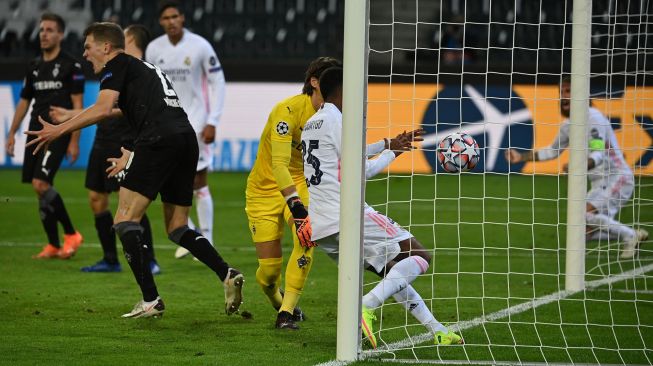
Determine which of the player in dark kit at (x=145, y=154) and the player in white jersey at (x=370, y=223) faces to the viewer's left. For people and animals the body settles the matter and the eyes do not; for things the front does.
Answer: the player in dark kit

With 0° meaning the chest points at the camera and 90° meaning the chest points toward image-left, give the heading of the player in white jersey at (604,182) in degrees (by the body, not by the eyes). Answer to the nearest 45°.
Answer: approximately 90°

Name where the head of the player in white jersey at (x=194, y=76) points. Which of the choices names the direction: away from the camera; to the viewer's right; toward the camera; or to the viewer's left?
toward the camera

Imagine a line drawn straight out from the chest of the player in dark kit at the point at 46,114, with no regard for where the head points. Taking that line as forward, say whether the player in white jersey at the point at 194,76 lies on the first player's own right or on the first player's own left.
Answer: on the first player's own left

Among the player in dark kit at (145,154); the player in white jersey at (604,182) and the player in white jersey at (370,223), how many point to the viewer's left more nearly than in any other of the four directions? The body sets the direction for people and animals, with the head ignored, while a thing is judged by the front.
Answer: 2

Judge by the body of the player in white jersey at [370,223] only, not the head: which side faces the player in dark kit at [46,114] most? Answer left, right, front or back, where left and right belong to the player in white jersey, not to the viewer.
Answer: left

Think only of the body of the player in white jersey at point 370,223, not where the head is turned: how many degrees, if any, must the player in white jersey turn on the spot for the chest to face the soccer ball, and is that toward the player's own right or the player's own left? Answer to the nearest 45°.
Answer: approximately 45° to the player's own right

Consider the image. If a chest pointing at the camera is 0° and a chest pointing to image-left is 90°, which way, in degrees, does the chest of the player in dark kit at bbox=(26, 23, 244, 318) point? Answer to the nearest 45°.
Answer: approximately 90°

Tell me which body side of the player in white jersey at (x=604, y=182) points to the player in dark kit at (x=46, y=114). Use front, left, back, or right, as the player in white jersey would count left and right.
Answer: front

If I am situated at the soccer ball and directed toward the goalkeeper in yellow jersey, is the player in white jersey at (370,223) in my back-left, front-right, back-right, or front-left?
front-left

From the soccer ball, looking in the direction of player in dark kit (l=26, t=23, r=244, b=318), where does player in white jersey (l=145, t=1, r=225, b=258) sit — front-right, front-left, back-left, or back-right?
front-right

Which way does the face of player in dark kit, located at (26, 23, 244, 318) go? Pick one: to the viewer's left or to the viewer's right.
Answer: to the viewer's left

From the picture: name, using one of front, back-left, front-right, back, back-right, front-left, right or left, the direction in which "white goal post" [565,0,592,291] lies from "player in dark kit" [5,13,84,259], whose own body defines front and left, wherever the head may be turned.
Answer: left

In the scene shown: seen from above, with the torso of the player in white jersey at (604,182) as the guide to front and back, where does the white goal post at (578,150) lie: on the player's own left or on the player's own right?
on the player's own left
